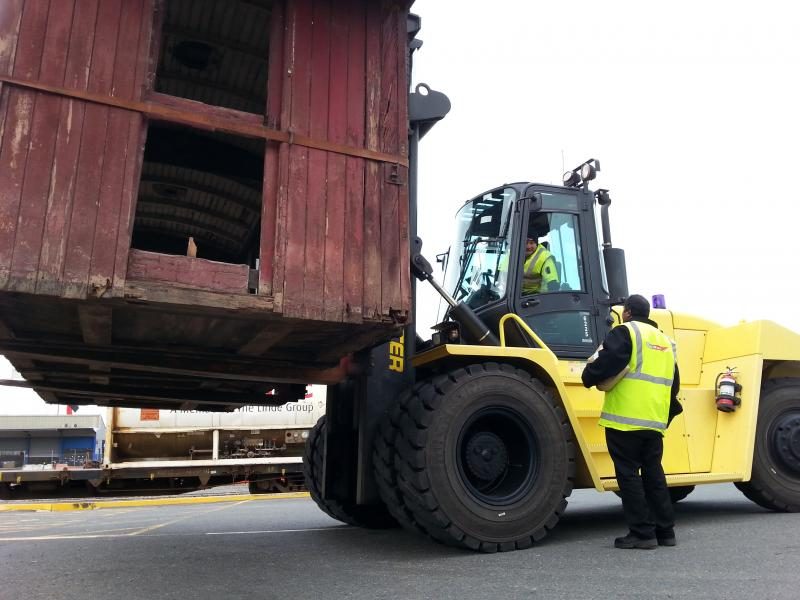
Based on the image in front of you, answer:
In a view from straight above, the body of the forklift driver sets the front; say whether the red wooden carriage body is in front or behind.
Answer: in front

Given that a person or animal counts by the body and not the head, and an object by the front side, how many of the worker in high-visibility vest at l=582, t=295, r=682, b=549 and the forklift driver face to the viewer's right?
0

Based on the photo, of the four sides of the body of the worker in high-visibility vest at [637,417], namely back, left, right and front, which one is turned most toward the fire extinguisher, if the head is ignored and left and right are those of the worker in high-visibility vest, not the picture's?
right

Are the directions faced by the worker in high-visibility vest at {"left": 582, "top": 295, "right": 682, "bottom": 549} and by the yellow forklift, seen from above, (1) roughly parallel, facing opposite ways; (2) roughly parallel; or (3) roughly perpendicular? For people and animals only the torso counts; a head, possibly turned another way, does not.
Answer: roughly perpendicular

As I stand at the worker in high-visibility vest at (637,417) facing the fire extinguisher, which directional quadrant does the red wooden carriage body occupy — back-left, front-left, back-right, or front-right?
back-left

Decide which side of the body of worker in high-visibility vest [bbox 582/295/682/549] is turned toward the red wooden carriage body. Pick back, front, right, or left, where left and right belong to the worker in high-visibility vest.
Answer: left

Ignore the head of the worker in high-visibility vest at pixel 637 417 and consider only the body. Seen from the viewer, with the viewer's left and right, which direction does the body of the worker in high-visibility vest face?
facing away from the viewer and to the left of the viewer

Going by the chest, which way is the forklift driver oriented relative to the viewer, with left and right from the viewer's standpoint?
facing the viewer and to the left of the viewer

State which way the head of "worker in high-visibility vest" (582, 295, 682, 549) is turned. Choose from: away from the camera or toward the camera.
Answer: away from the camera

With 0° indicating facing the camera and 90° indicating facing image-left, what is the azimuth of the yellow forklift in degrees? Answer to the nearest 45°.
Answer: approximately 45°
